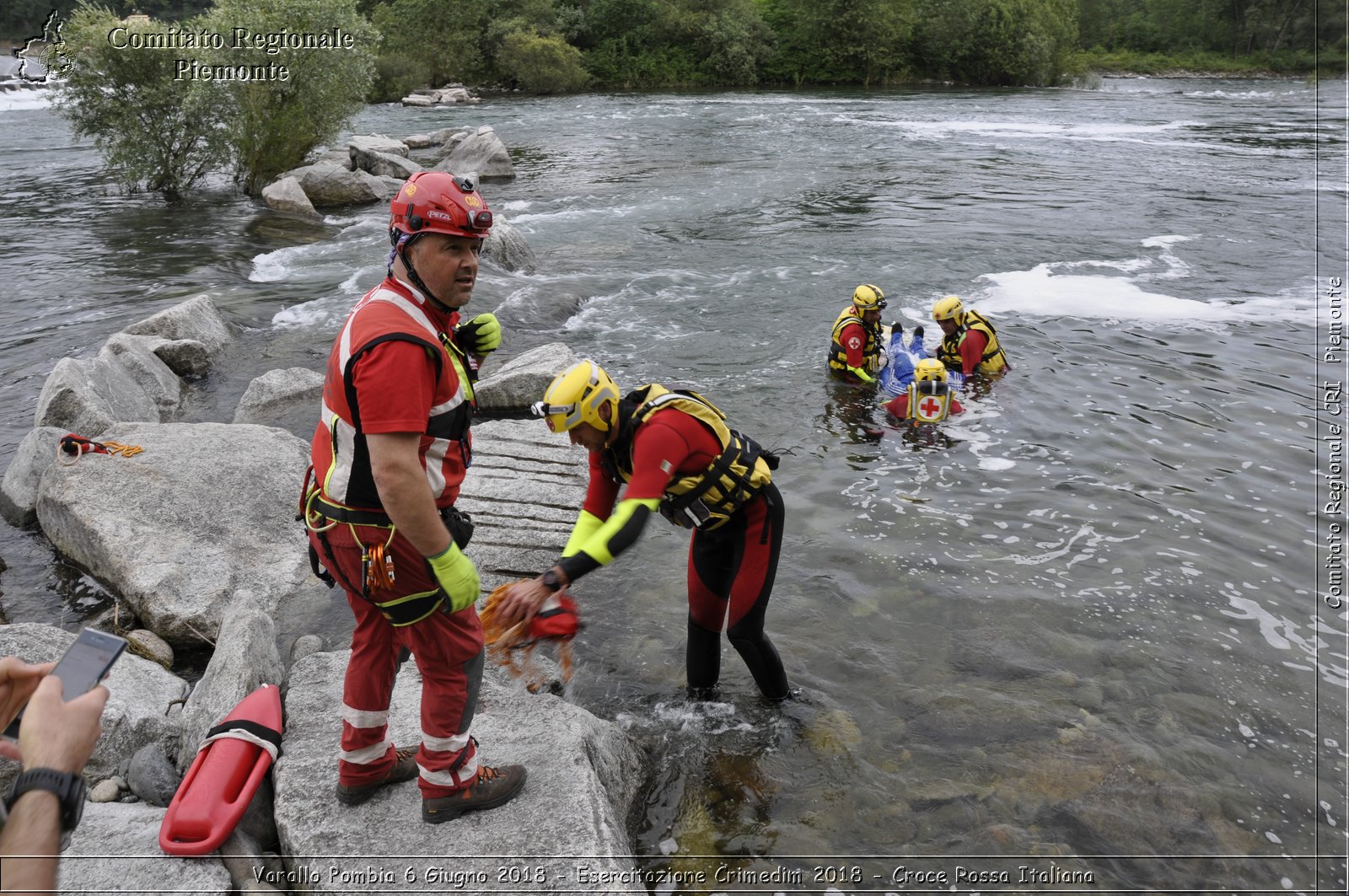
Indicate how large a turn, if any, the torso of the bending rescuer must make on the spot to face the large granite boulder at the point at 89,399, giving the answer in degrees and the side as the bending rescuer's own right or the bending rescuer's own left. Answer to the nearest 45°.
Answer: approximately 45° to the bending rescuer's own right

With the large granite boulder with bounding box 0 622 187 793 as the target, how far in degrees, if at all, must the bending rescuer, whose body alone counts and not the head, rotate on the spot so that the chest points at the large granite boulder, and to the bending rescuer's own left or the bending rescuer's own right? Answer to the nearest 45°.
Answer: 0° — they already face it

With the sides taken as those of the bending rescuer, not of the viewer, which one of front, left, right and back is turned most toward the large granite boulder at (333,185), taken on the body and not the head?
right

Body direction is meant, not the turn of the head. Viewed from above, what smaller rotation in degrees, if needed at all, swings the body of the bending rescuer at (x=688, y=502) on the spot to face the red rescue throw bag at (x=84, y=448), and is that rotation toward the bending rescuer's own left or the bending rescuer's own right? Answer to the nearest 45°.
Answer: approximately 45° to the bending rescuer's own right

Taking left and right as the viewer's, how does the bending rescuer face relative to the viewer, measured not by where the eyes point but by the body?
facing to the left of the viewer

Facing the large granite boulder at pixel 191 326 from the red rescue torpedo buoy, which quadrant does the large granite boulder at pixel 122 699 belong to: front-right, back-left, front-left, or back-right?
front-left

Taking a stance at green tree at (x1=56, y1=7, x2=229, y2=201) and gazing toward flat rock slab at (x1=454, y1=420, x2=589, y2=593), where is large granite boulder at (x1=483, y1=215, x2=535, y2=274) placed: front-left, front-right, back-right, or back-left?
front-left

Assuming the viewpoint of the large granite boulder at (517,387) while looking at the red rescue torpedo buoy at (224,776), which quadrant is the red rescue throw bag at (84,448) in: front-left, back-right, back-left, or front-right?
front-right
